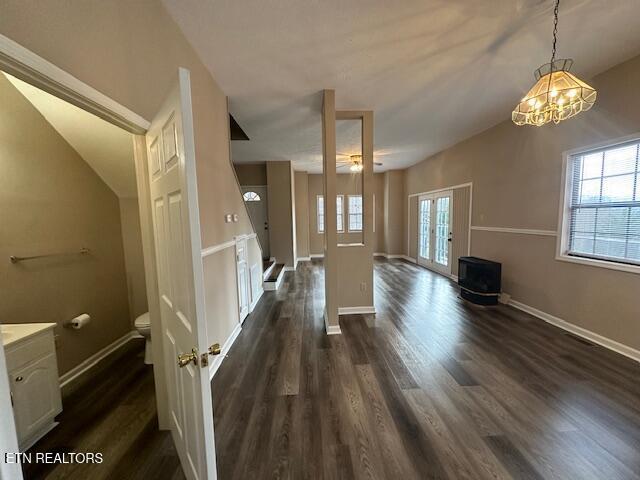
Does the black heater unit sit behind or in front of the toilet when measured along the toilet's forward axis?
behind

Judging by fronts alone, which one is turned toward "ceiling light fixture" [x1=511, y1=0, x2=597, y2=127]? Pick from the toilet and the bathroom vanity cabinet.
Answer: the bathroom vanity cabinet

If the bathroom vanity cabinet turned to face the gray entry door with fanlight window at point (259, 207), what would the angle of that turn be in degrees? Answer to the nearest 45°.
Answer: approximately 90° to its left

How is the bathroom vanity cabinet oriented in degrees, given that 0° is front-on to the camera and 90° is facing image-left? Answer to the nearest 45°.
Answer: approximately 315°

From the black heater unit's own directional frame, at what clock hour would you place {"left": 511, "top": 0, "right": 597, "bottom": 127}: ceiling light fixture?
The ceiling light fixture is roughly at 10 o'clock from the black heater unit.

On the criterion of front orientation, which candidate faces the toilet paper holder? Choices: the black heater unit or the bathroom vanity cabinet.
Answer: the black heater unit

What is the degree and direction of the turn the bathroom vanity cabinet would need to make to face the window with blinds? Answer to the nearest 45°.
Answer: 0° — it already faces it

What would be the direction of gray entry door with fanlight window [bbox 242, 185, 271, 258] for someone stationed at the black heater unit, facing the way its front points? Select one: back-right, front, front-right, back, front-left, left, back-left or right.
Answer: front-right

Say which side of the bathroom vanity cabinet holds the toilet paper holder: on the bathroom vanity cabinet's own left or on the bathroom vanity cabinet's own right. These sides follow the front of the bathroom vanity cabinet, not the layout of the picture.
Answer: on the bathroom vanity cabinet's own left

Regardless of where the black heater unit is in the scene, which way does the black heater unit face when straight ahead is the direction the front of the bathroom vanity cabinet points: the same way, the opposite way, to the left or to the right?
the opposite way

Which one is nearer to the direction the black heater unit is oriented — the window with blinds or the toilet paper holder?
the toilet paper holder

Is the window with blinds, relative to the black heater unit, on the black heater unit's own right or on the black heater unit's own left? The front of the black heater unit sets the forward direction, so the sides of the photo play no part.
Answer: on the black heater unit's own left
